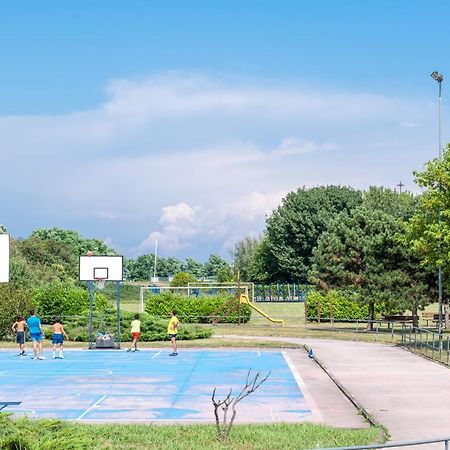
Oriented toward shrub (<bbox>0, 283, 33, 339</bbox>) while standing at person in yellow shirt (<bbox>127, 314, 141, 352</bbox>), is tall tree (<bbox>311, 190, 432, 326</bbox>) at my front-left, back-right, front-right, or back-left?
back-right

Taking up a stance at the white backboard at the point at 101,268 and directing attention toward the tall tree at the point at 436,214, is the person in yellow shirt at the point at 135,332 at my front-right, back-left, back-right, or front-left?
front-right

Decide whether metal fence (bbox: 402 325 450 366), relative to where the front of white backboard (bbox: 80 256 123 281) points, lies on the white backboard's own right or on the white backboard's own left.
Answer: on the white backboard's own left

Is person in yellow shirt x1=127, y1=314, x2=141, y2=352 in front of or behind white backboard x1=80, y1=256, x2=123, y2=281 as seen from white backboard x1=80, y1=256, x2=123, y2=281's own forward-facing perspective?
in front

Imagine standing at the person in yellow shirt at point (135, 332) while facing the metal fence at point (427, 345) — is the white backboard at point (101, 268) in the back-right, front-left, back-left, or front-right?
back-left

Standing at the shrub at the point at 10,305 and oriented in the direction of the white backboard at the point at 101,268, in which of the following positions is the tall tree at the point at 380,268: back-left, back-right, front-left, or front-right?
front-left

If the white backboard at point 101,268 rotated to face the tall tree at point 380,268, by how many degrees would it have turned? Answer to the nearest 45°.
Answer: approximately 90° to its left

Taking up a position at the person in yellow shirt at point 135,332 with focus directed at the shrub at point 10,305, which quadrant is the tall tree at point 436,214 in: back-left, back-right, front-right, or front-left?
back-right

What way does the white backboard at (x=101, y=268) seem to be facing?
toward the camera

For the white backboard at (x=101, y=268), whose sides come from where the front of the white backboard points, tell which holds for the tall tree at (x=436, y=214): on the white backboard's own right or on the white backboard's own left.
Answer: on the white backboard's own left

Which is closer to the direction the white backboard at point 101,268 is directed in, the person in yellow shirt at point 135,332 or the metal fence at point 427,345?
the person in yellow shirt

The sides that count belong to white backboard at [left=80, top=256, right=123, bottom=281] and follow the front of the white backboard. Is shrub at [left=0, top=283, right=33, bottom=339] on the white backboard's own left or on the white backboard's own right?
on the white backboard's own right
